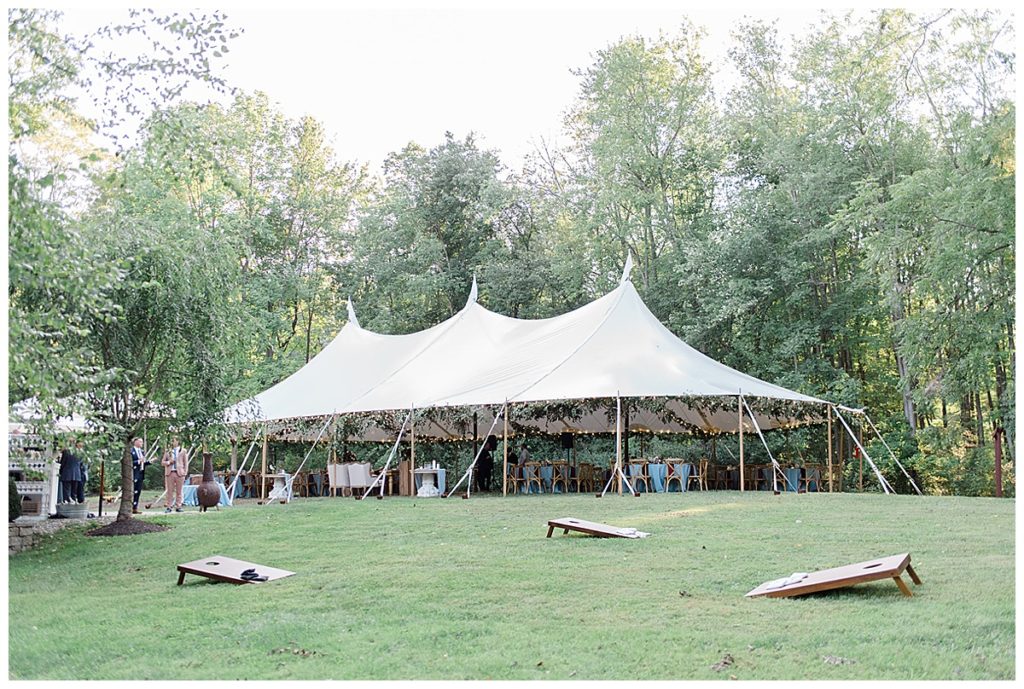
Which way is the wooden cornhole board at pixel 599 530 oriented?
to the viewer's right

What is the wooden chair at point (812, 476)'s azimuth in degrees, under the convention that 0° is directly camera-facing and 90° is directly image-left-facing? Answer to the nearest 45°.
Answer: approximately 180°

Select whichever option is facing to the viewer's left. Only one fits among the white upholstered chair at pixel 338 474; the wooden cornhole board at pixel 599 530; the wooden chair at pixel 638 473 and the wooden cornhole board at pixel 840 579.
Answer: the wooden cornhole board at pixel 840 579

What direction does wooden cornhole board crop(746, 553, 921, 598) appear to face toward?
to the viewer's left

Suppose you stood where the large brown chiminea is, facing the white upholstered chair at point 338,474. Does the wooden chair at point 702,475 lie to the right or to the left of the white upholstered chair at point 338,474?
right

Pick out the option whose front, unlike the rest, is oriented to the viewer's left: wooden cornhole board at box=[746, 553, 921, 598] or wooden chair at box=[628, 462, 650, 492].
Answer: the wooden cornhole board

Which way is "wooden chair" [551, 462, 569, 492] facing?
away from the camera

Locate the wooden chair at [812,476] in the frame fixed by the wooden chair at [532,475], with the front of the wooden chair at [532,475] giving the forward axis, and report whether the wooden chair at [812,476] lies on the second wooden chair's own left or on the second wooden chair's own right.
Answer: on the second wooden chair's own right

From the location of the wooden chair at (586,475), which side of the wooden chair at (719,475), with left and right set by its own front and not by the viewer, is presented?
left

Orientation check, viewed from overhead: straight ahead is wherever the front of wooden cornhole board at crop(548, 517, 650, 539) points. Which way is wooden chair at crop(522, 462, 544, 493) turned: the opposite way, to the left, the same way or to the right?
to the left
